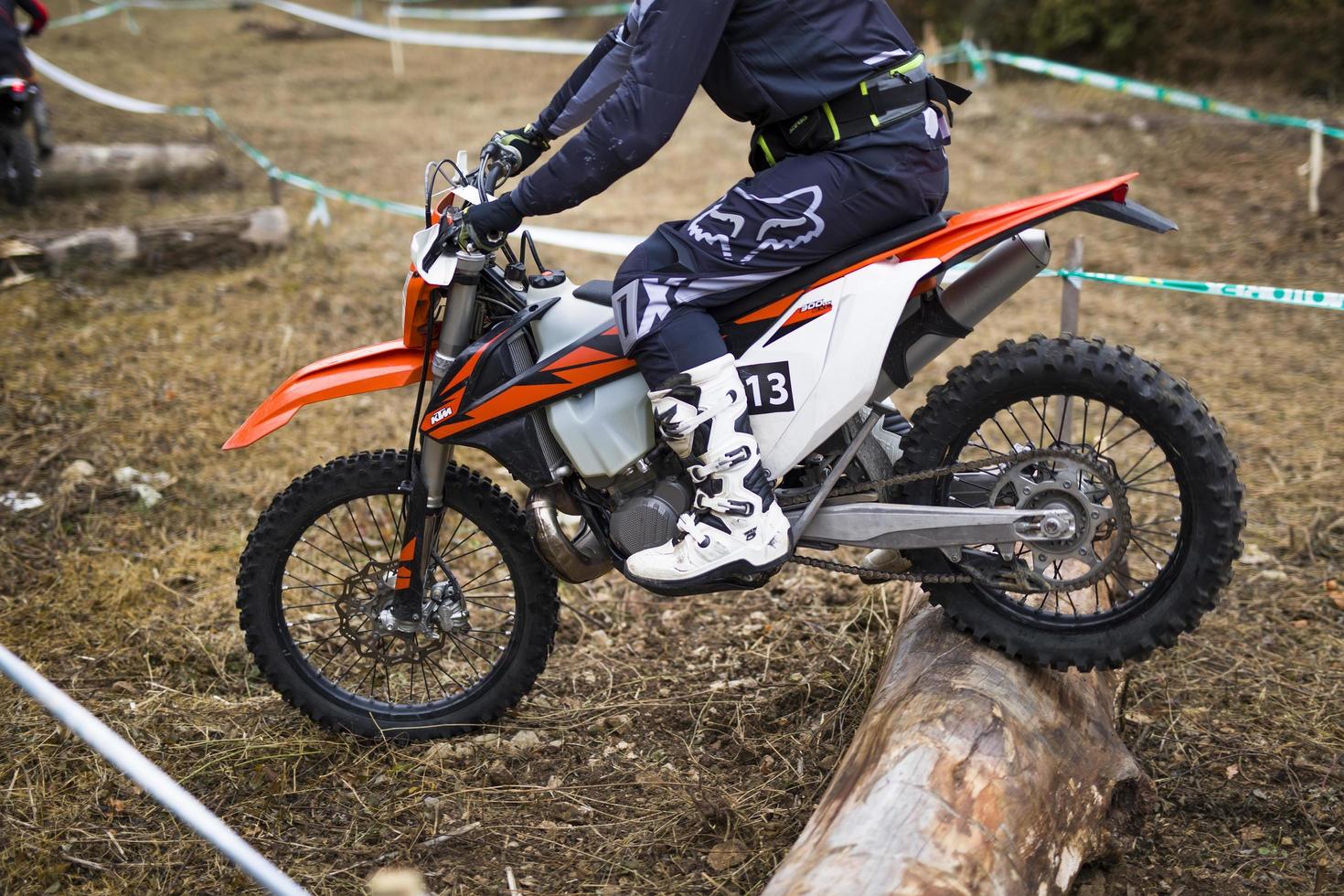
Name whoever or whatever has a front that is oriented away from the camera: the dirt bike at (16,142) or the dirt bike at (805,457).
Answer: the dirt bike at (16,142)

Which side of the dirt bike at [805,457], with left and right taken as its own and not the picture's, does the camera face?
left

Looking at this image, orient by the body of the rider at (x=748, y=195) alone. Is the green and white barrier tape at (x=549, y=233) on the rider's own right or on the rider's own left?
on the rider's own right

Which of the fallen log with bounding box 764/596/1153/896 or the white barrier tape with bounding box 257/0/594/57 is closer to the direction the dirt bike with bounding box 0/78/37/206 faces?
the white barrier tape

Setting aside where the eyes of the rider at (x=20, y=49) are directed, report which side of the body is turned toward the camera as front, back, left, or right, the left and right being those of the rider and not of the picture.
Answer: back

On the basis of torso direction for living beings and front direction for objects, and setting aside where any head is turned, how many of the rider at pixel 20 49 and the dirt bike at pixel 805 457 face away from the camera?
1

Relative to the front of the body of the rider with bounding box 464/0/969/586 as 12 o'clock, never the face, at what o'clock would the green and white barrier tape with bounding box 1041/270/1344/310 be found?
The green and white barrier tape is roughly at 5 o'clock from the rider.

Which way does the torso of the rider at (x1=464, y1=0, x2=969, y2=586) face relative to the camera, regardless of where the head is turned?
to the viewer's left

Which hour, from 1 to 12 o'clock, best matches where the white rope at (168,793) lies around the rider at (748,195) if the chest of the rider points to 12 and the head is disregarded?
The white rope is roughly at 10 o'clock from the rider.

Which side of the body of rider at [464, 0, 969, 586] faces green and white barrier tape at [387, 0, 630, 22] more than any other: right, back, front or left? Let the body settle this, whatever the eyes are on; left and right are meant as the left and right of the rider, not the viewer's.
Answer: right

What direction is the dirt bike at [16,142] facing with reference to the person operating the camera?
facing away from the viewer
